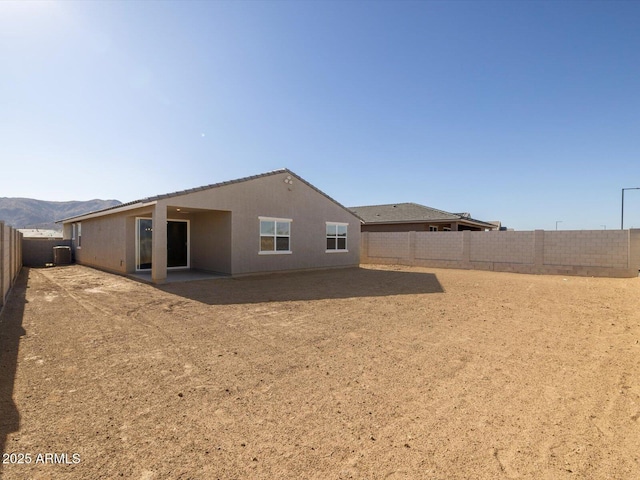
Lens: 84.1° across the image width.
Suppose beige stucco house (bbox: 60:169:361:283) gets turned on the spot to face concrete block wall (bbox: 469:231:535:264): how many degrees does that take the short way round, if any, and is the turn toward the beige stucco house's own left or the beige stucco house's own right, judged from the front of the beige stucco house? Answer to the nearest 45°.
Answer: approximately 135° to the beige stucco house's own right

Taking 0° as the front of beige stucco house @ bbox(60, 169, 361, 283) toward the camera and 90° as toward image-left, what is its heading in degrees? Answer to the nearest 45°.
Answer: approximately 135°

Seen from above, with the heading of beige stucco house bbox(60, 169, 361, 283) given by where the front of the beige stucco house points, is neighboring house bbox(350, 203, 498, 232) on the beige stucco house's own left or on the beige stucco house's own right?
on the beige stucco house's own right

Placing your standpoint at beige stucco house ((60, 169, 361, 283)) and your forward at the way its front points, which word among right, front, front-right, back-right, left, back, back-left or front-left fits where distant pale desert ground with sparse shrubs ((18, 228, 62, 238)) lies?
front
